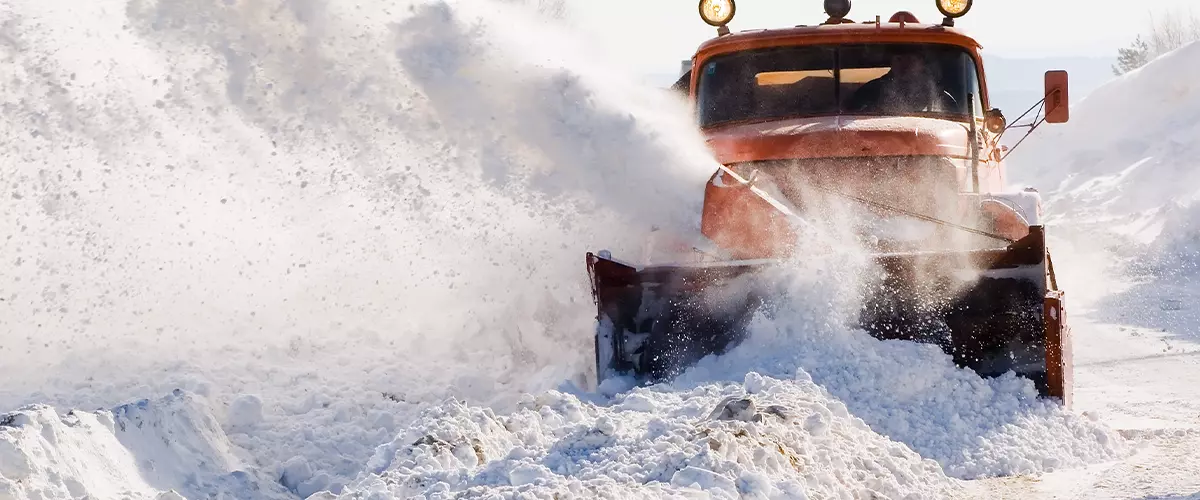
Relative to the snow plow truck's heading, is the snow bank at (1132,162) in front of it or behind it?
behind

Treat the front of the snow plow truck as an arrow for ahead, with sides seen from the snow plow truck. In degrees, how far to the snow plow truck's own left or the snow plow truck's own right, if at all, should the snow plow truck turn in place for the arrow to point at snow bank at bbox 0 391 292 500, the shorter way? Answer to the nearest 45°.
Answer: approximately 45° to the snow plow truck's own right

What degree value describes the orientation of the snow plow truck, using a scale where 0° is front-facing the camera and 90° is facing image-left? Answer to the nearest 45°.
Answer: approximately 0°

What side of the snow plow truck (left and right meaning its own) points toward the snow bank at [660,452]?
front

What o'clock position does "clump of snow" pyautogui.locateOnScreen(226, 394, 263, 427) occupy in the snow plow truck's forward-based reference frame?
The clump of snow is roughly at 2 o'clock from the snow plow truck.

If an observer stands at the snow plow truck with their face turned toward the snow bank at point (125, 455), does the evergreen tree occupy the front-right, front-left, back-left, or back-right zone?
back-right

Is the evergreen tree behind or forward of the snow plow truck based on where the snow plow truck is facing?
behind
